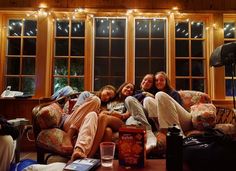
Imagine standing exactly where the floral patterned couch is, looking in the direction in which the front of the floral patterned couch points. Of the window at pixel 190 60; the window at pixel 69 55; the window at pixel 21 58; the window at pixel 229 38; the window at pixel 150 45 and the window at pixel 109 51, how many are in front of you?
0

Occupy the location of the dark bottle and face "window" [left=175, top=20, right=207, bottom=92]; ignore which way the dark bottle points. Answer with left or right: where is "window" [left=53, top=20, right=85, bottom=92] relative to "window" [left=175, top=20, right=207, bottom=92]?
left

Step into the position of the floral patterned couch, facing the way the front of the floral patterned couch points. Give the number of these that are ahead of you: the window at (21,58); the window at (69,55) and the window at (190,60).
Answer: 0

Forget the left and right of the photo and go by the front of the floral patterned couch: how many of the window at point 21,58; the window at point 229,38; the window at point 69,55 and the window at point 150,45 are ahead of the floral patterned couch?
0

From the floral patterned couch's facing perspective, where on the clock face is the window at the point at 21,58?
The window is roughly at 5 o'clock from the floral patterned couch.

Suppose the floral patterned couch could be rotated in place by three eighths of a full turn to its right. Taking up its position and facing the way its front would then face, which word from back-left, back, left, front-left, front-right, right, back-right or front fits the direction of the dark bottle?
back

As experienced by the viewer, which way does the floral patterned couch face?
facing the viewer

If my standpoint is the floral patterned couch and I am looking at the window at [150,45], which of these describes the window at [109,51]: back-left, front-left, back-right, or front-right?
front-left

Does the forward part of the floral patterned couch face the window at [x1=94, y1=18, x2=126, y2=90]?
no

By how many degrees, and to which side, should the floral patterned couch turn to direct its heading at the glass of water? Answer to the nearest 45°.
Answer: approximately 45° to its left

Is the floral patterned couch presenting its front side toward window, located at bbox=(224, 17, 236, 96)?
no

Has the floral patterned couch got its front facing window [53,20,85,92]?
no

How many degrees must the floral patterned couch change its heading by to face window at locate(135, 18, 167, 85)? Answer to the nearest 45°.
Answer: approximately 135° to its left

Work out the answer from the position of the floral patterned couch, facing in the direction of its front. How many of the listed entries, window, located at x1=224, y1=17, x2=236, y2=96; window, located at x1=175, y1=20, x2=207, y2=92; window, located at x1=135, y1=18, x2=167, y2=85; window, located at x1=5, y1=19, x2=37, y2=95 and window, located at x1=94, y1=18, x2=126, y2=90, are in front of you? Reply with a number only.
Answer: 0
